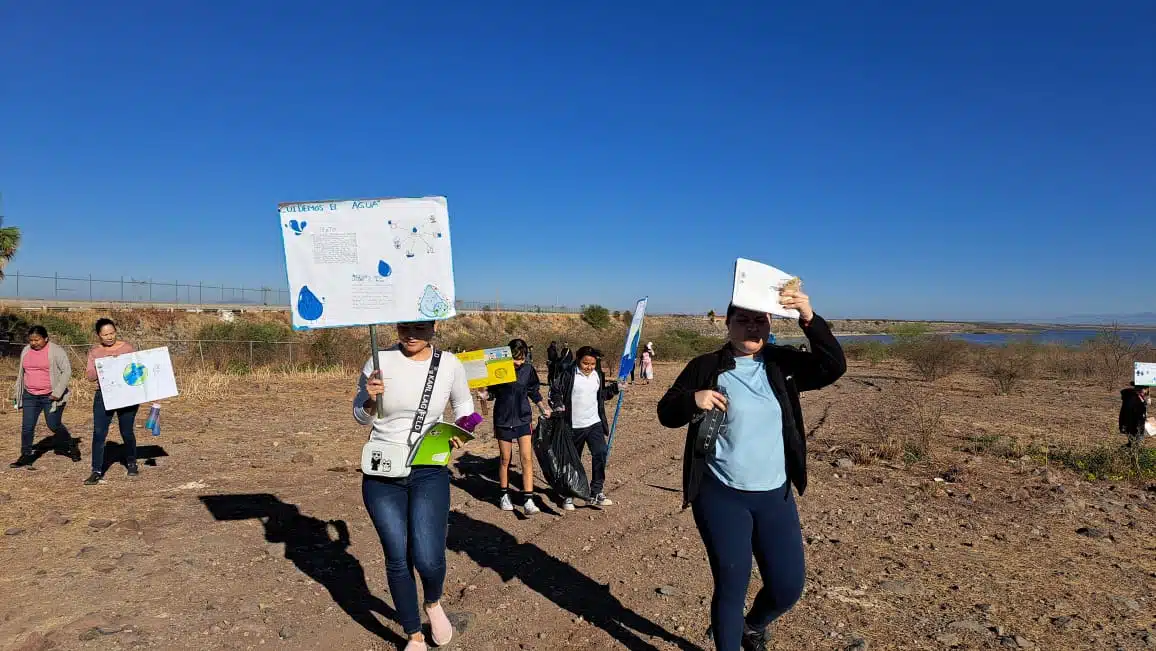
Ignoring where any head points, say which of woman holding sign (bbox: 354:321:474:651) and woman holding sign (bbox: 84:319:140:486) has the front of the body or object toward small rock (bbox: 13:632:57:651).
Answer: woman holding sign (bbox: 84:319:140:486)

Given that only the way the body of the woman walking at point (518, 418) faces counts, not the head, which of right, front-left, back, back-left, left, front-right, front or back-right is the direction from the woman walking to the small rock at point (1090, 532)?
left

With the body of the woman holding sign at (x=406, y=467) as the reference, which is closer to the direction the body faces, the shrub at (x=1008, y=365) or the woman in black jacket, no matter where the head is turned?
the woman in black jacket

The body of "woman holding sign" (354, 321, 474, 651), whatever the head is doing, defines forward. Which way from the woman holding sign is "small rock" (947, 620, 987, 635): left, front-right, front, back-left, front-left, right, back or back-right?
left

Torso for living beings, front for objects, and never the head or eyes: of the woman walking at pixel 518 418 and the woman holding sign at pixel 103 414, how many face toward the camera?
2

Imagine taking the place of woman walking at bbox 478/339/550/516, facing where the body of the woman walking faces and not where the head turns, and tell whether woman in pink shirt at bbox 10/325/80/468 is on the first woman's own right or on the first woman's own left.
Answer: on the first woman's own right

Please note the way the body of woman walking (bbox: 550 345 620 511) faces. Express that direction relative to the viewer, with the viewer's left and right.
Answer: facing the viewer

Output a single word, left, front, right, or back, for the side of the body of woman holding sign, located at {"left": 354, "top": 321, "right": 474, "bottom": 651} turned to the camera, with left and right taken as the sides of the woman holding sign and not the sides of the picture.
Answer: front

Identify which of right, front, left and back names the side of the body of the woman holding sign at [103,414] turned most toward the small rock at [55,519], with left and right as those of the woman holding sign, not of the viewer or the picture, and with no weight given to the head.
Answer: front

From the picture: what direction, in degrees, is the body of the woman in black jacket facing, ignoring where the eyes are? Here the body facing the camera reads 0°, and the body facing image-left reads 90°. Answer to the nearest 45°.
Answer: approximately 0°

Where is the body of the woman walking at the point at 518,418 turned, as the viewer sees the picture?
toward the camera

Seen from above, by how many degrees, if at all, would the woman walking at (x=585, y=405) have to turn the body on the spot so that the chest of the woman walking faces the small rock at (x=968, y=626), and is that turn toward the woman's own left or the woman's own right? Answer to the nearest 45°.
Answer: approximately 45° to the woman's own left

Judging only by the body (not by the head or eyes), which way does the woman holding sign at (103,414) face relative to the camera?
toward the camera
